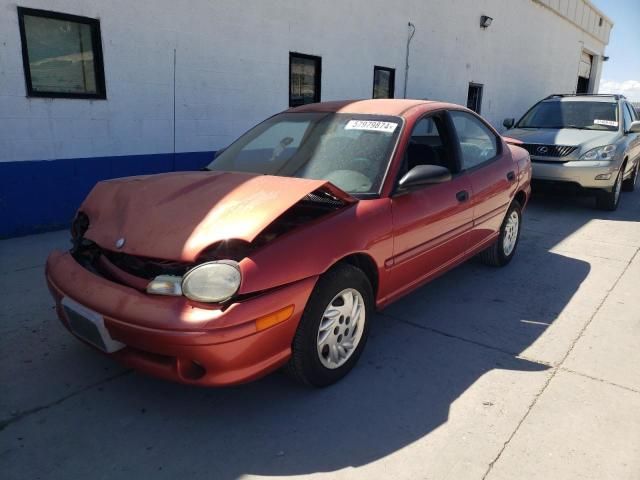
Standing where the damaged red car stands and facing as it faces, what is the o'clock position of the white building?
The white building is roughly at 4 o'clock from the damaged red car.

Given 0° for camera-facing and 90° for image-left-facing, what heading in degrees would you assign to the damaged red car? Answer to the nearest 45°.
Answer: approximately 45°

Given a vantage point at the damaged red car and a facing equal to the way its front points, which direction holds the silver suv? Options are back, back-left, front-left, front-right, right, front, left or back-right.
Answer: back
